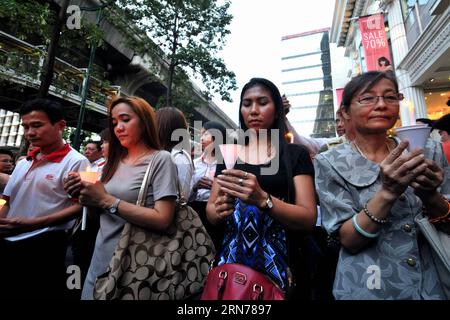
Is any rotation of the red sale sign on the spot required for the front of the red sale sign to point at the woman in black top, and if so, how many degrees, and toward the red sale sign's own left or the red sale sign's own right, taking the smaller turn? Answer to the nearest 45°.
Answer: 0° — it already faces them

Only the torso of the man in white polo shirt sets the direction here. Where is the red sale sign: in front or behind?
behind

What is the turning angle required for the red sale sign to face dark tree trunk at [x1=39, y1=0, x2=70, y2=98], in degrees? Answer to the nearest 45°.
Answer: approximately 45° to its right

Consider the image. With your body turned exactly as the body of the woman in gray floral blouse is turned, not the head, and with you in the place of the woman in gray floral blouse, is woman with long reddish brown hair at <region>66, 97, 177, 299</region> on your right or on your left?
on your right

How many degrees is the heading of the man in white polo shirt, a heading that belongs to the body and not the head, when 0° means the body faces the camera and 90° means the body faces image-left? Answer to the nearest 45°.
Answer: approximately 45°

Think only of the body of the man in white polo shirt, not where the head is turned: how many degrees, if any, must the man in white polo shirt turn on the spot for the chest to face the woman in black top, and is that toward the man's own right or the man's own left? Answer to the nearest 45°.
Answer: approximately 90° to the man's own left

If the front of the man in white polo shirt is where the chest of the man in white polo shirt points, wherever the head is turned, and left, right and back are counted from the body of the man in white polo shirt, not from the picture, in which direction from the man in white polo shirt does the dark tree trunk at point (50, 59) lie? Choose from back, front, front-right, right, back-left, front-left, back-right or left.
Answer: back-right

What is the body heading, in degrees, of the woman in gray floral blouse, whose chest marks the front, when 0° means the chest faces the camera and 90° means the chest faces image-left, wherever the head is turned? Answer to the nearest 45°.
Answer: approximately 315°

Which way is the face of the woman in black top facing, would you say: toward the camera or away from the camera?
toward the camera

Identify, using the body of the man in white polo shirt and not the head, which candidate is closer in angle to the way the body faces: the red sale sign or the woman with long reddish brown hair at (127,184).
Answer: the woman with long reddish brown hair

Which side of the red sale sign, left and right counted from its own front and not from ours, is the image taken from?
front

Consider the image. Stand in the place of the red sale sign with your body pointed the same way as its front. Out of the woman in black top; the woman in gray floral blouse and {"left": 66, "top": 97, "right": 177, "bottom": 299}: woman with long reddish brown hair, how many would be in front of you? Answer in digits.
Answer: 3

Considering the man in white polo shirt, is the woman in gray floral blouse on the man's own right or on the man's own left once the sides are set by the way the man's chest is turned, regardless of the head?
on the man's own left

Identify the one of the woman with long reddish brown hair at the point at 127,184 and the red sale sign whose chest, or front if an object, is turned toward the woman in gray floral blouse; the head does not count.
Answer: the red sale sign

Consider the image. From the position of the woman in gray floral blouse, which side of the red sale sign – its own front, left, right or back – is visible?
front
